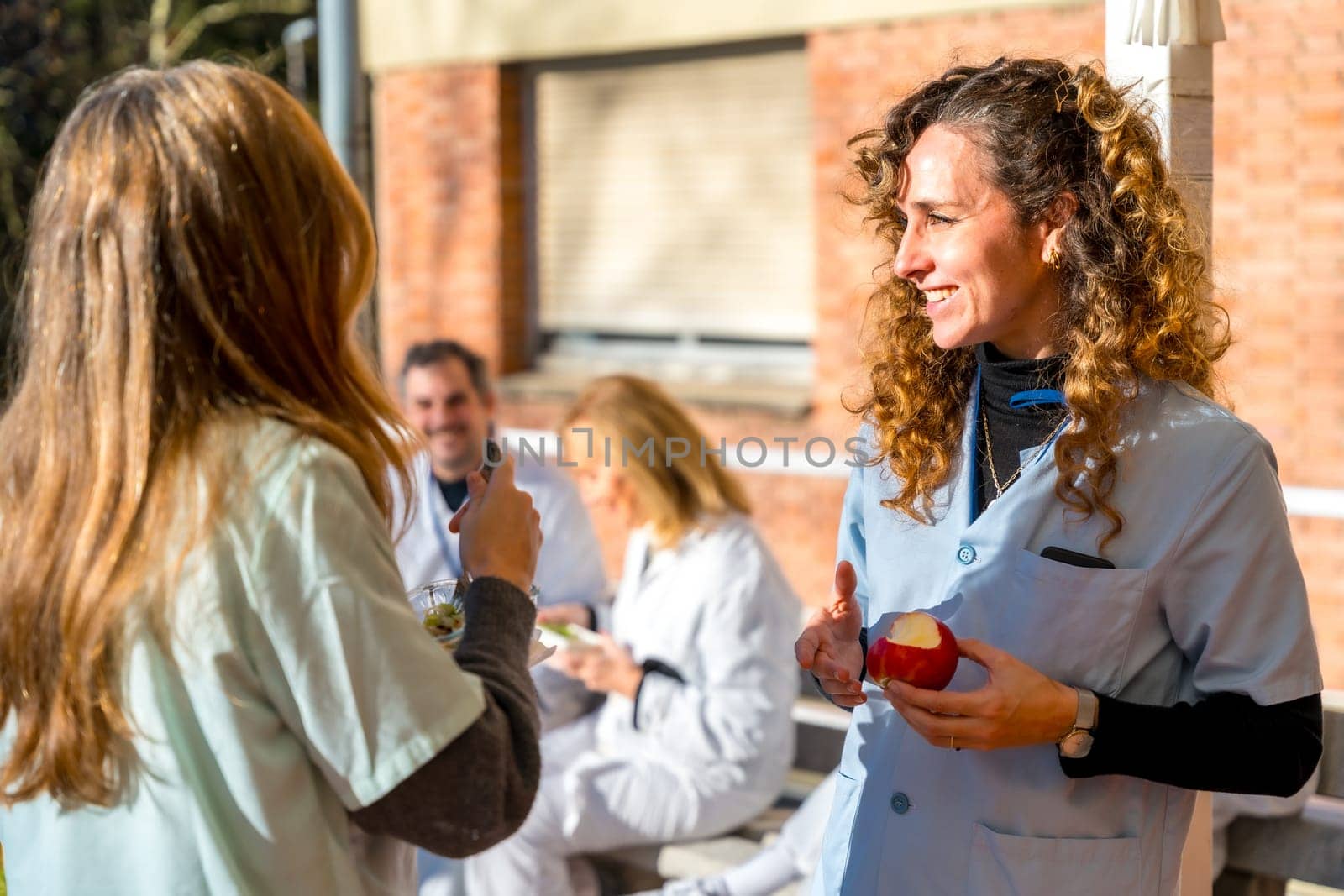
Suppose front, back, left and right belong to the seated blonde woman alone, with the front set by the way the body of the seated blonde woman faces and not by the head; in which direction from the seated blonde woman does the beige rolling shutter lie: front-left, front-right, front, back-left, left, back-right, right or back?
right

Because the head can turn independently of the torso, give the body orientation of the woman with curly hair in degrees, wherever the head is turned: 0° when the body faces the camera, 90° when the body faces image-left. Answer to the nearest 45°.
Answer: approximately 45°

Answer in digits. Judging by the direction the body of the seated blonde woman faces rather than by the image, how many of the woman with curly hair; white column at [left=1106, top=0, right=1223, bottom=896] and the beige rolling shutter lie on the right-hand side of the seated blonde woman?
1

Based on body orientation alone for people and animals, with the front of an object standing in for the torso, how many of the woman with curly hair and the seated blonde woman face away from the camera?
0

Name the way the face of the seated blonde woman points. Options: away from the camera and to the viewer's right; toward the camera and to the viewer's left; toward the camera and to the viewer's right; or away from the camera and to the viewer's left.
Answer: toward the camera and to the viewer's left

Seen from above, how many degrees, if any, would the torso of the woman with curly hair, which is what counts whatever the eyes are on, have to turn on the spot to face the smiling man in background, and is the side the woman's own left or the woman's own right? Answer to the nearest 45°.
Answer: approximately 90° to the woman's own right

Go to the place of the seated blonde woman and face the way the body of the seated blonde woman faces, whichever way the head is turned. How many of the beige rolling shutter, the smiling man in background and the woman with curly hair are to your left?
1

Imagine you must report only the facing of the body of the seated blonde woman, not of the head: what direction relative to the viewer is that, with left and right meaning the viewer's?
facing to the left of the viewer

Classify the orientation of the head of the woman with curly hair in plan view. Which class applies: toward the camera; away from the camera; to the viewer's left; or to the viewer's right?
to the viewer's left
